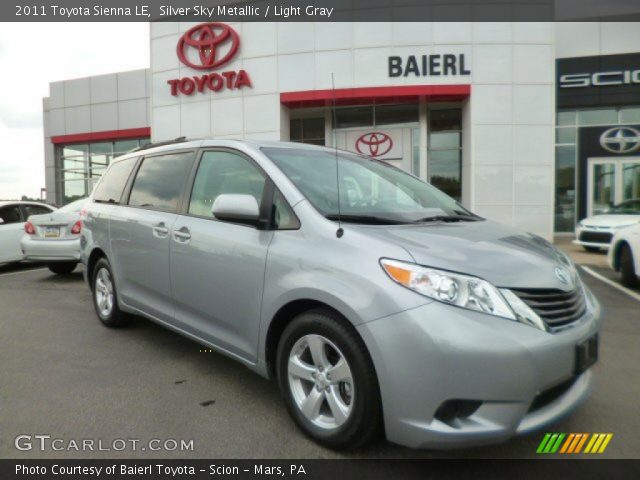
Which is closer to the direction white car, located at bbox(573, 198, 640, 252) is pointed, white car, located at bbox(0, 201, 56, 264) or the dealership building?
the white car

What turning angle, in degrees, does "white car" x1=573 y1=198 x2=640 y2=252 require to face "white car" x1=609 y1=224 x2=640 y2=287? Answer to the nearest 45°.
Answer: approximately 45° to its left

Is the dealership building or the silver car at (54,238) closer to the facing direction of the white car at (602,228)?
the silver car

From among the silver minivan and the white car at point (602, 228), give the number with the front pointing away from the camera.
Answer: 0

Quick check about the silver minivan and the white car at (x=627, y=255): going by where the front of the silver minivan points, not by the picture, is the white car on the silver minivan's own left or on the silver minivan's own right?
on the silver minivan's own left

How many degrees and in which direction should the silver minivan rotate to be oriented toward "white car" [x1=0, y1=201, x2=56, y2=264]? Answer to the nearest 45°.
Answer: approximately 180°

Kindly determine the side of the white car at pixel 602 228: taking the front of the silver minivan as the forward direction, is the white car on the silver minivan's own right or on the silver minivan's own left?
on the silver minivan's own left

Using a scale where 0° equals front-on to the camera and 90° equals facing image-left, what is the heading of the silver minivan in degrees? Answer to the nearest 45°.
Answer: approximately 315°

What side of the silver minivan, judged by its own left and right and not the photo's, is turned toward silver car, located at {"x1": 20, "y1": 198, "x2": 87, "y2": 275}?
back

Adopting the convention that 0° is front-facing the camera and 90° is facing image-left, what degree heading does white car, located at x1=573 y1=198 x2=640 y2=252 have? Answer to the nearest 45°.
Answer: approximately 45°

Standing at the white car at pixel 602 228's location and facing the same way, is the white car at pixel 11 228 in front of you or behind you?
in front
